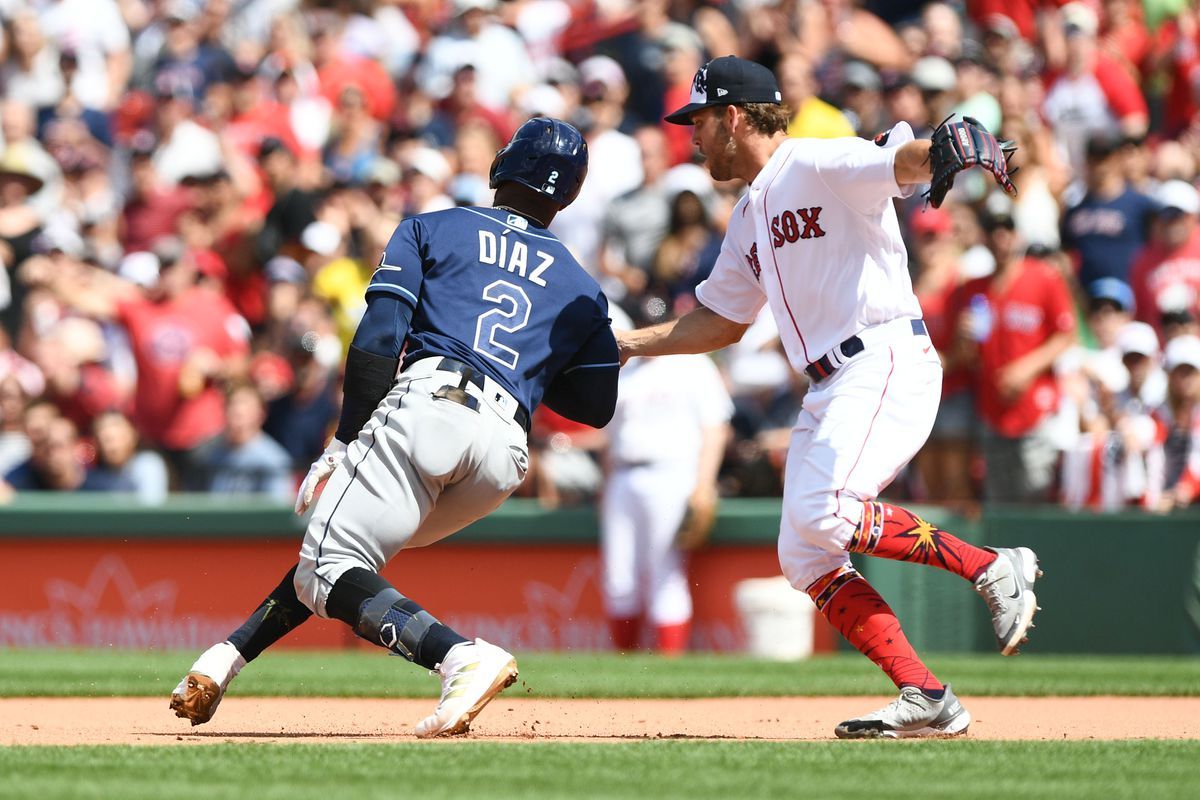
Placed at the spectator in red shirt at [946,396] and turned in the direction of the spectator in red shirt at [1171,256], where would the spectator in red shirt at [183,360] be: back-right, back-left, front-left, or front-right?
back-left

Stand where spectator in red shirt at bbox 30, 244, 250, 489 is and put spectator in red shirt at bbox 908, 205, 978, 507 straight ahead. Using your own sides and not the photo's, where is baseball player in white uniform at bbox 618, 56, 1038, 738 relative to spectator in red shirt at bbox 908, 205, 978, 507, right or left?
right

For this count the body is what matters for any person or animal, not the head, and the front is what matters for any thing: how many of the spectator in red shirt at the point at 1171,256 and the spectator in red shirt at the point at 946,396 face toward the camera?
2

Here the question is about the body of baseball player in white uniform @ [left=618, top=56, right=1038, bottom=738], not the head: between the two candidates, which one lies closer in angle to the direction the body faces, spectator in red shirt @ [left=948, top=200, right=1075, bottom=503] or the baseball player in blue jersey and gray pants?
the baseball player in blue jersey and gray pants

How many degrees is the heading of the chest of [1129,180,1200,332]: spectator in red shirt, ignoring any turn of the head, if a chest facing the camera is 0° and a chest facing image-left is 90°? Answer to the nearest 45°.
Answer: approximately 0°

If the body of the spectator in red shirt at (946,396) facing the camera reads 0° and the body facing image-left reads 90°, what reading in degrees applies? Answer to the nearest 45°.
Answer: approximately 0°

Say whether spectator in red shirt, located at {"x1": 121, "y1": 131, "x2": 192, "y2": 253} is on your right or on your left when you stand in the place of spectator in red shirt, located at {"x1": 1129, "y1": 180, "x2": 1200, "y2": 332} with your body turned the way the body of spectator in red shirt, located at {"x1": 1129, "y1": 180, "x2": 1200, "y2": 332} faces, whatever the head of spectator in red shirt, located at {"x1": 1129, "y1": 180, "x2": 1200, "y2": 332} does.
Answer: on your right

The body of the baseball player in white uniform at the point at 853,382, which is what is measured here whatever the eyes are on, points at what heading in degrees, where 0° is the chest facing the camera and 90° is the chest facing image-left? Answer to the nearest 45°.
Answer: approximately 45°

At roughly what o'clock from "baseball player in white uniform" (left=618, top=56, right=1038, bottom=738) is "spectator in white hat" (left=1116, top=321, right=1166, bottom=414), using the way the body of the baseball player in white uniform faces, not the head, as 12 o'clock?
The spectator in white hat is roughly at 5 o'clock from the baseball player in white uniform.

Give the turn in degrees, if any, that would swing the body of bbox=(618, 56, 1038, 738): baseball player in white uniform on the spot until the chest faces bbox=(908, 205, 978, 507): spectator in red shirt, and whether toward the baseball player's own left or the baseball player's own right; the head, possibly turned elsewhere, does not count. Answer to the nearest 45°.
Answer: approximately 135° to the baseball player's own right

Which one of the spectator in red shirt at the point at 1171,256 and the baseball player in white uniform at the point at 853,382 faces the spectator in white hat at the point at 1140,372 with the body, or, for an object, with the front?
the spectator in red shirt

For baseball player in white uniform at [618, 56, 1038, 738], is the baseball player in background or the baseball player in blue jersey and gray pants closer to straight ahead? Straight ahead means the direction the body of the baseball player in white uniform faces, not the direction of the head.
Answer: the baseball player in blue jersey and gray pants
